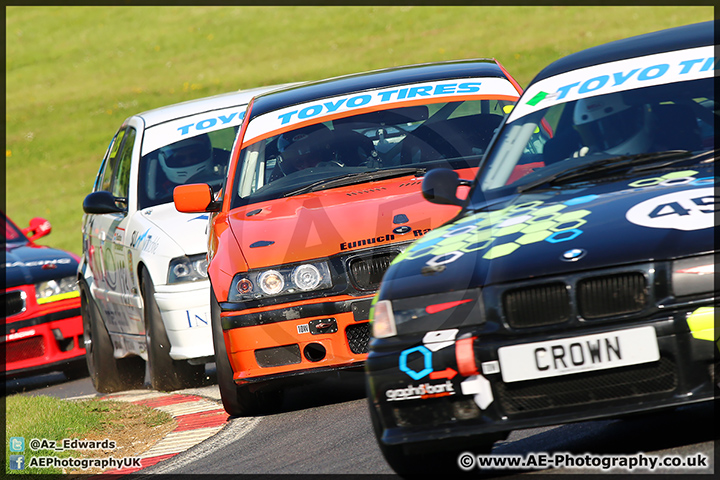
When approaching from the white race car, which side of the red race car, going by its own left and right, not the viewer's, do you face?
front

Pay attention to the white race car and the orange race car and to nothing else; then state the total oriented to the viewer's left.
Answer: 0

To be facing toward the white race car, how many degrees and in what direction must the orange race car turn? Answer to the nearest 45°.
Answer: approximately 135° to its right

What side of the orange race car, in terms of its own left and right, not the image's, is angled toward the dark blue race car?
front

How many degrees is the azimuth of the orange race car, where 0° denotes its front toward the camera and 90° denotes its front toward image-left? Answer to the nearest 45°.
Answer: approximately 0°

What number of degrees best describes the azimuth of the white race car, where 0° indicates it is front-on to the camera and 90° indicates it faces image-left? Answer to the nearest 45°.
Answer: approximately 315°

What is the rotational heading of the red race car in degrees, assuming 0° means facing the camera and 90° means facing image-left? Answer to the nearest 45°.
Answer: approximately 315°

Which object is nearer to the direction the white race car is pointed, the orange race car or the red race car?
the orange race car

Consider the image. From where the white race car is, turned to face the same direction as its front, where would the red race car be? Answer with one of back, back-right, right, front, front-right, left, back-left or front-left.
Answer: back

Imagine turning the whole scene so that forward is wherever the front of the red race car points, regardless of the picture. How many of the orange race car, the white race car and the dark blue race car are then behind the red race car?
0

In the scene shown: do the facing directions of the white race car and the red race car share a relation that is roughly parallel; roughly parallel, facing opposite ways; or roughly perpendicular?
roughly parallel

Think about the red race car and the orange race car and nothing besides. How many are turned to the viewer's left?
0

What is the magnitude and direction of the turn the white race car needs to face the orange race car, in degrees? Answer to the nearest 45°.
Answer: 0° — it already faces it

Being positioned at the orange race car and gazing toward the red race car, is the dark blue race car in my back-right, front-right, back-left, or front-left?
back-left

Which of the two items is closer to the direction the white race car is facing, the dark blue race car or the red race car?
the dark blue race car
